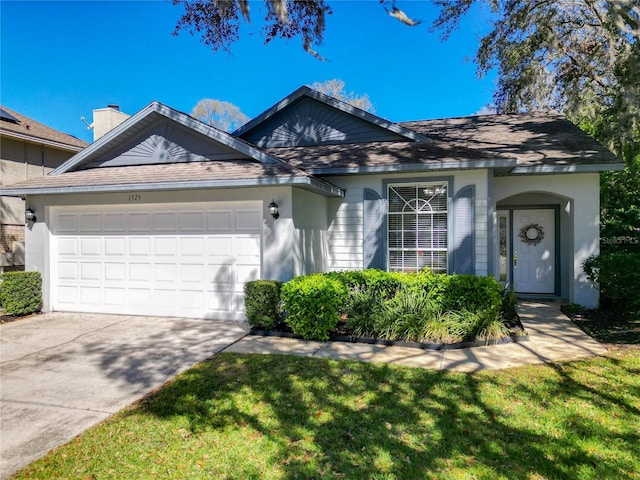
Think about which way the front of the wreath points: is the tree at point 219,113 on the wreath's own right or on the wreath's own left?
on the wreath's own right

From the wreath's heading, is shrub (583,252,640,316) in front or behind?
in front

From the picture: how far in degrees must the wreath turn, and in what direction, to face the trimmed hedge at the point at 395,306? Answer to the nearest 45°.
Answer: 0° — it already faces it

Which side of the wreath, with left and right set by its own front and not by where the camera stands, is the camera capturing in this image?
front

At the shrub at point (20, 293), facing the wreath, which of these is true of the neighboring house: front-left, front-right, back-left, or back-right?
back-left

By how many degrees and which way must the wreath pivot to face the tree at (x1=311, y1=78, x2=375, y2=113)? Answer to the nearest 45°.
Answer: approximately 135° to its right

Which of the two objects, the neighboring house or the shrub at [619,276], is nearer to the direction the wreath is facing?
the shrub

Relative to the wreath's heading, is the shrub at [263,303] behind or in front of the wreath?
in front
